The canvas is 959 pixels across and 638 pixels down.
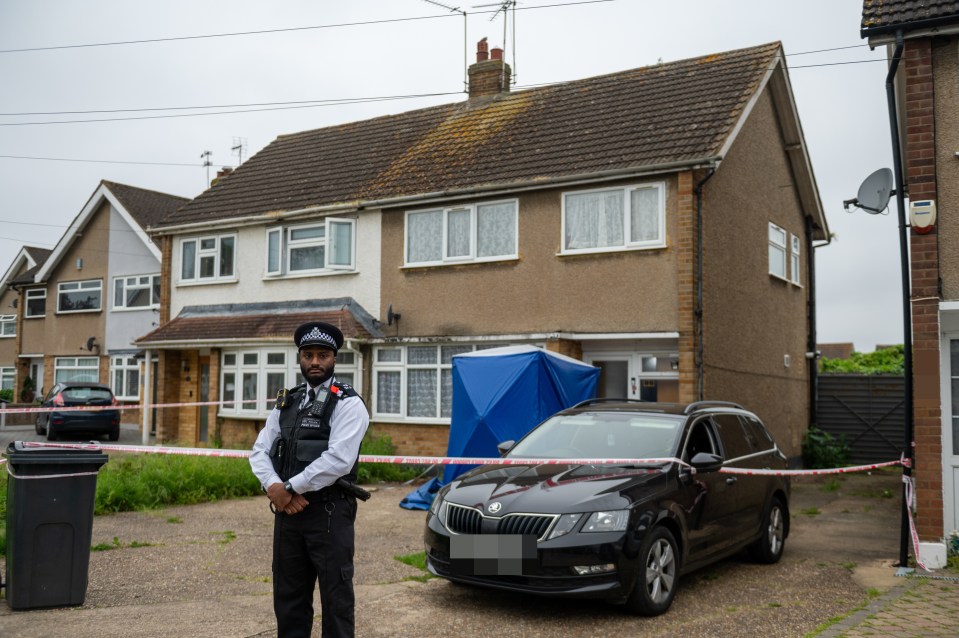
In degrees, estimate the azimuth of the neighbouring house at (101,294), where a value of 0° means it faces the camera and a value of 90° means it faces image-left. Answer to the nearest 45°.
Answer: approximately 45°

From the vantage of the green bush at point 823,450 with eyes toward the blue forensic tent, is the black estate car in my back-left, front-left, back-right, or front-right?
front-left

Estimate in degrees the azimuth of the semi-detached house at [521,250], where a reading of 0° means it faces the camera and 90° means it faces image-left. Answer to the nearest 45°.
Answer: approximately 45°

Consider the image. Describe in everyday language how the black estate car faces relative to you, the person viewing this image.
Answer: facing the viewer and to the left of the viewer

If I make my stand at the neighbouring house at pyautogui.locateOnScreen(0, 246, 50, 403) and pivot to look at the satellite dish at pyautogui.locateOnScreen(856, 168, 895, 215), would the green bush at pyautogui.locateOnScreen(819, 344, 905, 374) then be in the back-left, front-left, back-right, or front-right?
front-left

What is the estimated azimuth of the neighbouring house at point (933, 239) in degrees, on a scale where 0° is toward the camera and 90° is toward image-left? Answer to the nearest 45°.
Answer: approximately 45°

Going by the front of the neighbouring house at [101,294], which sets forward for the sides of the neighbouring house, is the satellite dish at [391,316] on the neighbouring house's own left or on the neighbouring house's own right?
on the neighbouring house's own left

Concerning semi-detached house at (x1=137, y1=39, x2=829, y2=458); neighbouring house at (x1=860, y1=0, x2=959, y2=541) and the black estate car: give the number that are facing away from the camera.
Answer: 0

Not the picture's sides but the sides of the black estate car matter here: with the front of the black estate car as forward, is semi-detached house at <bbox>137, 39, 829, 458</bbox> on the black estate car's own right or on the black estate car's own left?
on the black estate car's own right

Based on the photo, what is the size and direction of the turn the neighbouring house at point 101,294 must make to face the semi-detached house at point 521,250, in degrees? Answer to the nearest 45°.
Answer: approximately 90° to its left

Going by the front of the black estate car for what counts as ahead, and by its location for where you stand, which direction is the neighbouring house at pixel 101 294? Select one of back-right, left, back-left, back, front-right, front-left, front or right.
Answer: right

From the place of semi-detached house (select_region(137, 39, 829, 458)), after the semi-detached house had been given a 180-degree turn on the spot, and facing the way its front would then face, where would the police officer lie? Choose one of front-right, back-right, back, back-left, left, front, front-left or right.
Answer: back-right

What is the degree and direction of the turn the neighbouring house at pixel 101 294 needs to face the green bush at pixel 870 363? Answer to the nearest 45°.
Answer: approximately 135° to its left
